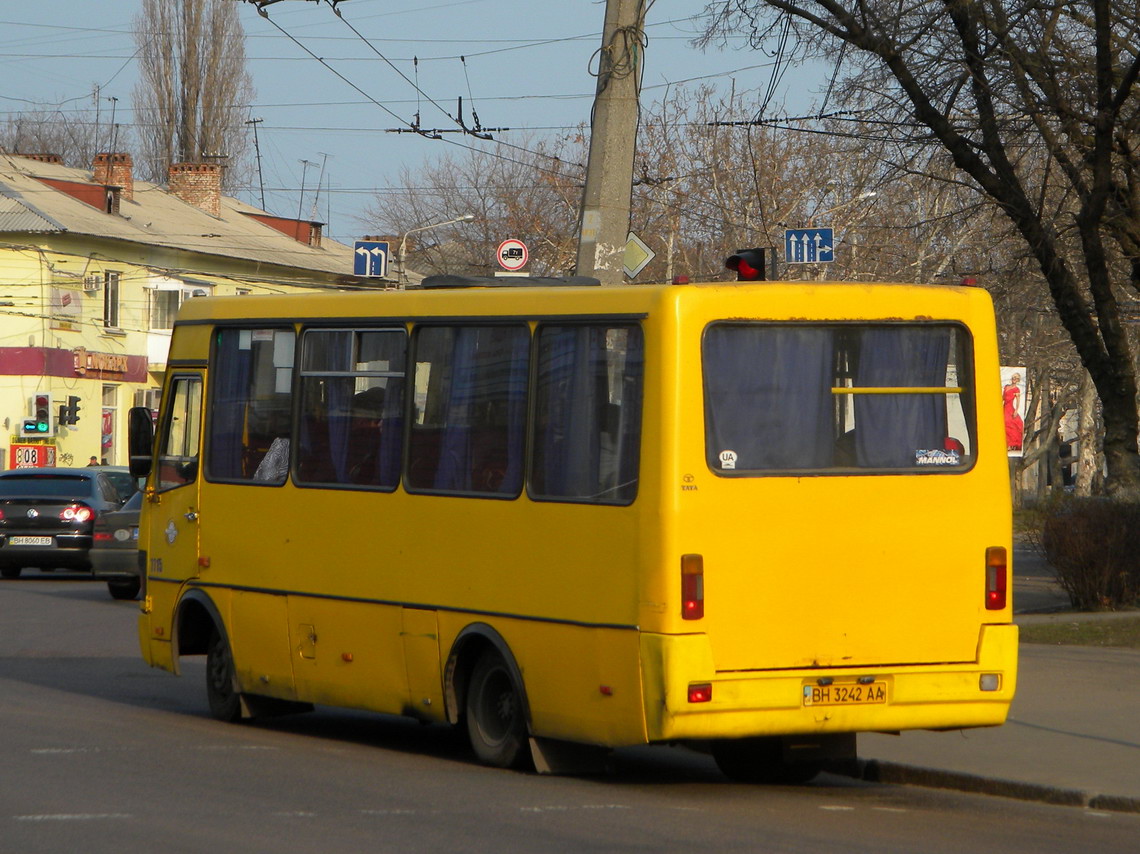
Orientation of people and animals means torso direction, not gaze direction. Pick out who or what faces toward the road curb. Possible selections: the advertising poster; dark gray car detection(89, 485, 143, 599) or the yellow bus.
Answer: the advertising poster

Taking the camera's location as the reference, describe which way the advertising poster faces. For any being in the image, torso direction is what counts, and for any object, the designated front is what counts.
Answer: facing the viewer

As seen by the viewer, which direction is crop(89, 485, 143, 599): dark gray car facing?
away from the camera

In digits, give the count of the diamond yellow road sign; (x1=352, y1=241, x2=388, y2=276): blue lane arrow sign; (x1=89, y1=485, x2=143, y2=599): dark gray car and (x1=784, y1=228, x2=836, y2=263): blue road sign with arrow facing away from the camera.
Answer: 1

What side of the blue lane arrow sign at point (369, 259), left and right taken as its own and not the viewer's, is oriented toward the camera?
front

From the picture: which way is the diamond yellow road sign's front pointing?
toward the camera

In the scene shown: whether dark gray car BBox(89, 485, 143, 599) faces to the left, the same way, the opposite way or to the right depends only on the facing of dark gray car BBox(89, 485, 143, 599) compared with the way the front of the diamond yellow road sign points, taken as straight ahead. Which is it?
the opposite way

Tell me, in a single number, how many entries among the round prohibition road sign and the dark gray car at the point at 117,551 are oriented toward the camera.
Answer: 1

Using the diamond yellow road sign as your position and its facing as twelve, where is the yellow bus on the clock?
The yellow bus is roughly at 12 o'clock from the diamond yellow road sign.

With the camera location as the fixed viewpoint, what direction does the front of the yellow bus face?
facing away from the viewer and to the left of the viewer

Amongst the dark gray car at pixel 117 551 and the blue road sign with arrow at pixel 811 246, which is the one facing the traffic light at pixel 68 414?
the dark gray car

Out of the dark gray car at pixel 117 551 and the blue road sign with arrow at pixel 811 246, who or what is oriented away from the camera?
the dark gray car

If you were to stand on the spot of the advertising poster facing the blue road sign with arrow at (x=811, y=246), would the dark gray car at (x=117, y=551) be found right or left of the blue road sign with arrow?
left

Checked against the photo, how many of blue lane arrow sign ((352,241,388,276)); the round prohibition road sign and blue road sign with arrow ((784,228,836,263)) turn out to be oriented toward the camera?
3
